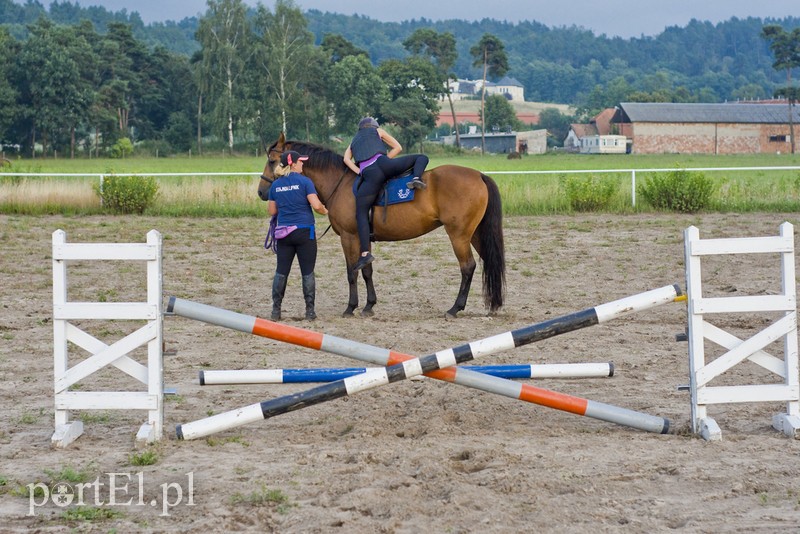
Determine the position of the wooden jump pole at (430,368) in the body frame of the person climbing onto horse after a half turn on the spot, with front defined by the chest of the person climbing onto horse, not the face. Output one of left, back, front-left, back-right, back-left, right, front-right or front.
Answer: front

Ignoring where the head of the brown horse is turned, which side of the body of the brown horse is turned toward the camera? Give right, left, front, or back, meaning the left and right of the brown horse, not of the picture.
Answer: left

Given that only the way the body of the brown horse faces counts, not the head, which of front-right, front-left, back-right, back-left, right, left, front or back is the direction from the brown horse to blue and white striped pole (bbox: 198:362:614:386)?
left

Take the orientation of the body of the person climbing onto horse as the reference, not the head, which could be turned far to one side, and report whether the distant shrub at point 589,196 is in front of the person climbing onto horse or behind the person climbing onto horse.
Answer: in front

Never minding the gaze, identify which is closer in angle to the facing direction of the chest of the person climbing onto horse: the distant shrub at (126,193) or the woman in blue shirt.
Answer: the distant shrub

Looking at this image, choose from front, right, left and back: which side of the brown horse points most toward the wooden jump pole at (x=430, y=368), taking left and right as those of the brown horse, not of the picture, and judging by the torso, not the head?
left

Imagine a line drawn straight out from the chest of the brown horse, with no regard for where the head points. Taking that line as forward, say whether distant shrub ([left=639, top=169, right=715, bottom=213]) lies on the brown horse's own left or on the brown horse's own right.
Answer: on the brown horse's own right

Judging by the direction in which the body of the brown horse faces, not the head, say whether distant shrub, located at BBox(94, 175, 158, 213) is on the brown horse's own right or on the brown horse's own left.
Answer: on the brown horse's own right

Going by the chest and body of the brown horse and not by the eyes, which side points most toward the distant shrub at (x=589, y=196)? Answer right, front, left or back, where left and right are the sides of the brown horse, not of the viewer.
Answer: right

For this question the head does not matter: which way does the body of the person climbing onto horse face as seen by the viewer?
away from the camera
